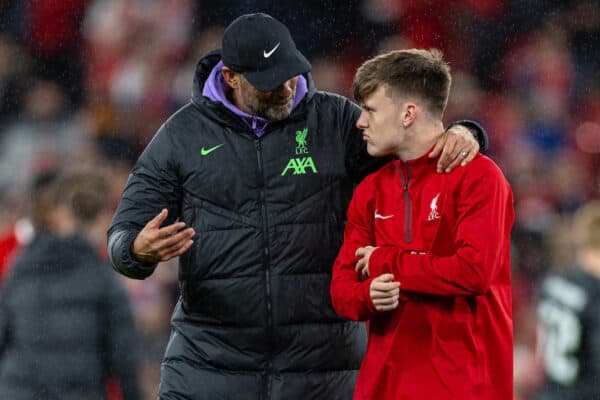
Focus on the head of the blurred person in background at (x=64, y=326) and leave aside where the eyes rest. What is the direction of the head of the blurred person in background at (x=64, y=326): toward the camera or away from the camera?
away from the camera

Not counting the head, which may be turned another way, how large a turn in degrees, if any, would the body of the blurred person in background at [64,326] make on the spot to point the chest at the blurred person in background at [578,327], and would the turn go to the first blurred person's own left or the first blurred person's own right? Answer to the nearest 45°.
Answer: approximately 90° to the first blurred person's own right

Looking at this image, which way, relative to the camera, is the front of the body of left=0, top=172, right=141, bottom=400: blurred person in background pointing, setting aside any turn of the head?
away from the camera

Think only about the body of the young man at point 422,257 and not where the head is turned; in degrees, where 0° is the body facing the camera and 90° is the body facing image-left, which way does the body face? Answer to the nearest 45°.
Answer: approximately 45°

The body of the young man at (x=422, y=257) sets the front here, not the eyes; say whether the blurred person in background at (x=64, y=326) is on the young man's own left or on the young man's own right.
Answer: on the young man's own right

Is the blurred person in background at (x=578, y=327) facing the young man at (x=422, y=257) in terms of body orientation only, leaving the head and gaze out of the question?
no

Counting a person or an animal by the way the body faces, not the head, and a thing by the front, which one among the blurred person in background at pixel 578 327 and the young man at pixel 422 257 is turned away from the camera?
the blurred person in background

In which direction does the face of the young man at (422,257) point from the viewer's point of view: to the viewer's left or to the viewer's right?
to the viewer's left

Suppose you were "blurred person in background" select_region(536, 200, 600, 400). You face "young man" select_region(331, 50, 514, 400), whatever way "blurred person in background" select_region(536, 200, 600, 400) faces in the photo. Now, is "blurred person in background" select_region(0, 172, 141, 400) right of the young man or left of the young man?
right

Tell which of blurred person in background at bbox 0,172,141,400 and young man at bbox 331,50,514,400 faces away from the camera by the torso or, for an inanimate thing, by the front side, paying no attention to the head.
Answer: the blurred person in background

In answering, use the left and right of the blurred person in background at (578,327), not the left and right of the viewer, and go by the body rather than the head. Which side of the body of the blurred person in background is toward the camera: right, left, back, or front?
back

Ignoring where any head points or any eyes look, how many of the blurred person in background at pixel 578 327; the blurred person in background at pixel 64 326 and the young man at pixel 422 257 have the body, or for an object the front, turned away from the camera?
2
